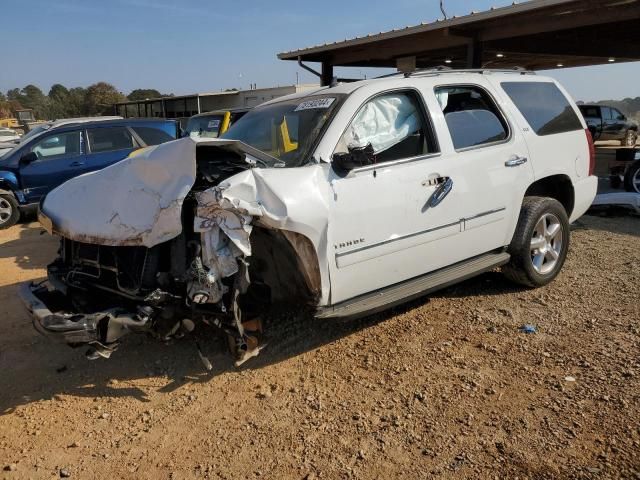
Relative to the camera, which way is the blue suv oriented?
to the viewer's left

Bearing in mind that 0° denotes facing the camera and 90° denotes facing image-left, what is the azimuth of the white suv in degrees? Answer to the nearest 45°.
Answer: approximately 45°

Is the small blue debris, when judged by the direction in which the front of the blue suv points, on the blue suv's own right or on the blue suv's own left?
on the blue suv's own left

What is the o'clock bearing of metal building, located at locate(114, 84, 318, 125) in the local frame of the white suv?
The metal building is roughly at 4 o'clock from the white suv.

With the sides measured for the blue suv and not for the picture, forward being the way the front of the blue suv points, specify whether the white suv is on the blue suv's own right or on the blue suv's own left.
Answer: on the blue suv's own left

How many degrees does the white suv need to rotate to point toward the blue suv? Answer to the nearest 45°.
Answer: approximately 90° to its right
